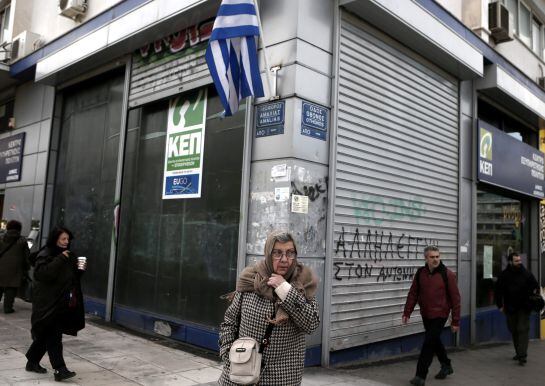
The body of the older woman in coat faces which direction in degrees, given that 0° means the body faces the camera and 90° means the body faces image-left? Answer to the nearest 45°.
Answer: approximately 0°

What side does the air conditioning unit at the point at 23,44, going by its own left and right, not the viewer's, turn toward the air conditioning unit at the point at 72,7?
left

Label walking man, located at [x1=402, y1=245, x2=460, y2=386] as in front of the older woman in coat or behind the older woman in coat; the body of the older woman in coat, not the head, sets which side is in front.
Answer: behind

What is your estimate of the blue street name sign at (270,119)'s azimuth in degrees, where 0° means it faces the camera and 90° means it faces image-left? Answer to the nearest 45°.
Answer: approximately 45°

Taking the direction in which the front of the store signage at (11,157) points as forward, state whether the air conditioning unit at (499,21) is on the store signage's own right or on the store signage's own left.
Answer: on the store signage's own left

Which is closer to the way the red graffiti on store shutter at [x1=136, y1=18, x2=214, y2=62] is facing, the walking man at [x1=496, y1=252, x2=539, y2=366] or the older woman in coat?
the older woman in coat

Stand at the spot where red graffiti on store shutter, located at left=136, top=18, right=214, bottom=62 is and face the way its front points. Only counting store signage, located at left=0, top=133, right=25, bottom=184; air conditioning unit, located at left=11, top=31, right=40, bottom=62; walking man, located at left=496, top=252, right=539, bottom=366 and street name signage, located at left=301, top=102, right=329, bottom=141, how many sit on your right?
2

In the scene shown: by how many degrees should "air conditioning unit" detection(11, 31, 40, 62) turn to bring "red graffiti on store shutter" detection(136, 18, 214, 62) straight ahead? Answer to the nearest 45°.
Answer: approximately 45° to its left

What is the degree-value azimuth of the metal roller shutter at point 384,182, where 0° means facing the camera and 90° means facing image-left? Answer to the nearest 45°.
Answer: approximately 315°

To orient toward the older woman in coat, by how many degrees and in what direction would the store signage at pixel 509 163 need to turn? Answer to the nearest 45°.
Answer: approximately 45° to its right

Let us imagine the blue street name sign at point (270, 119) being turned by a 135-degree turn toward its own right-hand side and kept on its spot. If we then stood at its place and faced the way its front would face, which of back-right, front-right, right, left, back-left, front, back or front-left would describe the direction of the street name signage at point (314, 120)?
right
